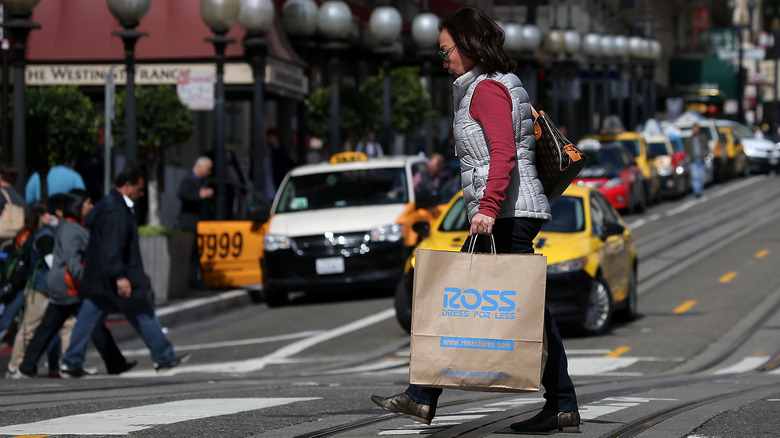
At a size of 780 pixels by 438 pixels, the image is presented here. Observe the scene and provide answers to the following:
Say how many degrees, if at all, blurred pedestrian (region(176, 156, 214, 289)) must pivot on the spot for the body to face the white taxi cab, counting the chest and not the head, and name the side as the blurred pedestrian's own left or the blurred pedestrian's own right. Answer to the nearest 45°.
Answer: approximately 45° to the blurred pedestrian's own right

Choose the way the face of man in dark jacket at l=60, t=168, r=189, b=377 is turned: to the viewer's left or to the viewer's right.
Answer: to the viewer's right

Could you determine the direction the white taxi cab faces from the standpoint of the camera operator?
facing the viewer

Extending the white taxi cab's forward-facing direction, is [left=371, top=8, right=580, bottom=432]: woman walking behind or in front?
in front

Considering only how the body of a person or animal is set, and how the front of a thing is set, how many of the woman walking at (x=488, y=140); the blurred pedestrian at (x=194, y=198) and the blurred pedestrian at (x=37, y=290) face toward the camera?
0

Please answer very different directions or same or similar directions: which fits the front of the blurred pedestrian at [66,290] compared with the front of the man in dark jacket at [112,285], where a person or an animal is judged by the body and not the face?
same or similar directions

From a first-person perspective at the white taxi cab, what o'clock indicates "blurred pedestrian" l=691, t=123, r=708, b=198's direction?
The blurred pedestrian is roughly at 7 o'clock from the white taxi cab.
